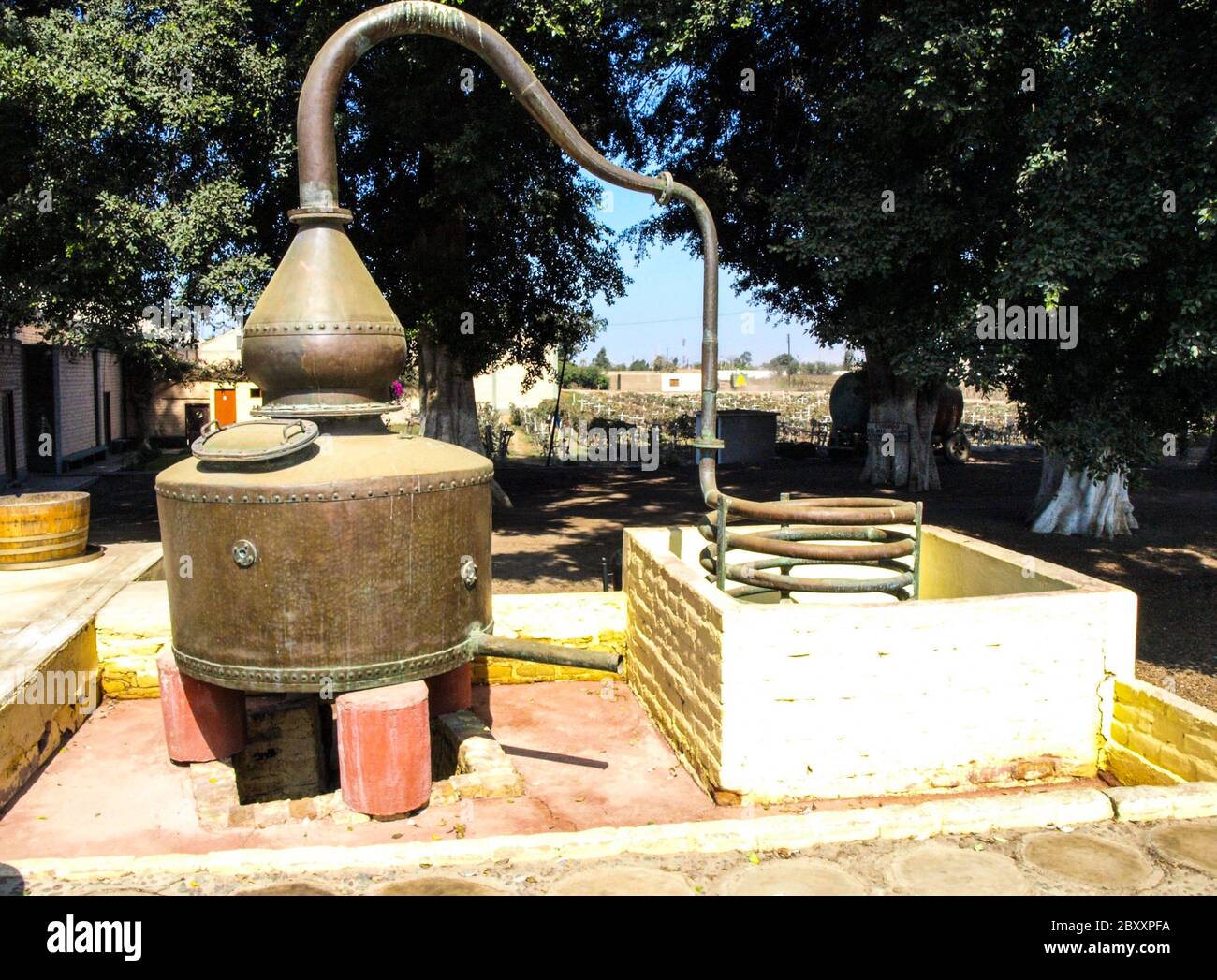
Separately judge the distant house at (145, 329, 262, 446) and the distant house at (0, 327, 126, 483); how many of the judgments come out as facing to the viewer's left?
0

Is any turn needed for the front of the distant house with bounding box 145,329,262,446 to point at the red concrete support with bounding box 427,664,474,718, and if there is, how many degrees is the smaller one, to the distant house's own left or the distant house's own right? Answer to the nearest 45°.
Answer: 0° — it already faces it

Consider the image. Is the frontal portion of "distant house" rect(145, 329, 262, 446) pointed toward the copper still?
yes

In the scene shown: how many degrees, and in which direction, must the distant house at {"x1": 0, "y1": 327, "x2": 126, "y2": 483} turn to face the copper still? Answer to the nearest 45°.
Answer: approximately 45° to its right

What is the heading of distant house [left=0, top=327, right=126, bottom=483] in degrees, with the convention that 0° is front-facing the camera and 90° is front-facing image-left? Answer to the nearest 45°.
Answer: approximately 315°

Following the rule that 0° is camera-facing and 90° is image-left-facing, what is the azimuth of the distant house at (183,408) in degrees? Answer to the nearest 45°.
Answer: approximately 0°

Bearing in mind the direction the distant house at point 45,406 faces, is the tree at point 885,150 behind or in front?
in front

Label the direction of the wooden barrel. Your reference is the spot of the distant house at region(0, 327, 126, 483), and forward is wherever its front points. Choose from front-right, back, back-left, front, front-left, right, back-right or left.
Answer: front-right

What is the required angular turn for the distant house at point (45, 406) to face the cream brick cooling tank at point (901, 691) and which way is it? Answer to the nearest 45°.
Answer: approximately 45° to its right

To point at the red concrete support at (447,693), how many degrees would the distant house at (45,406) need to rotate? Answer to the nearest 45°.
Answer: approximately 45° to its right
